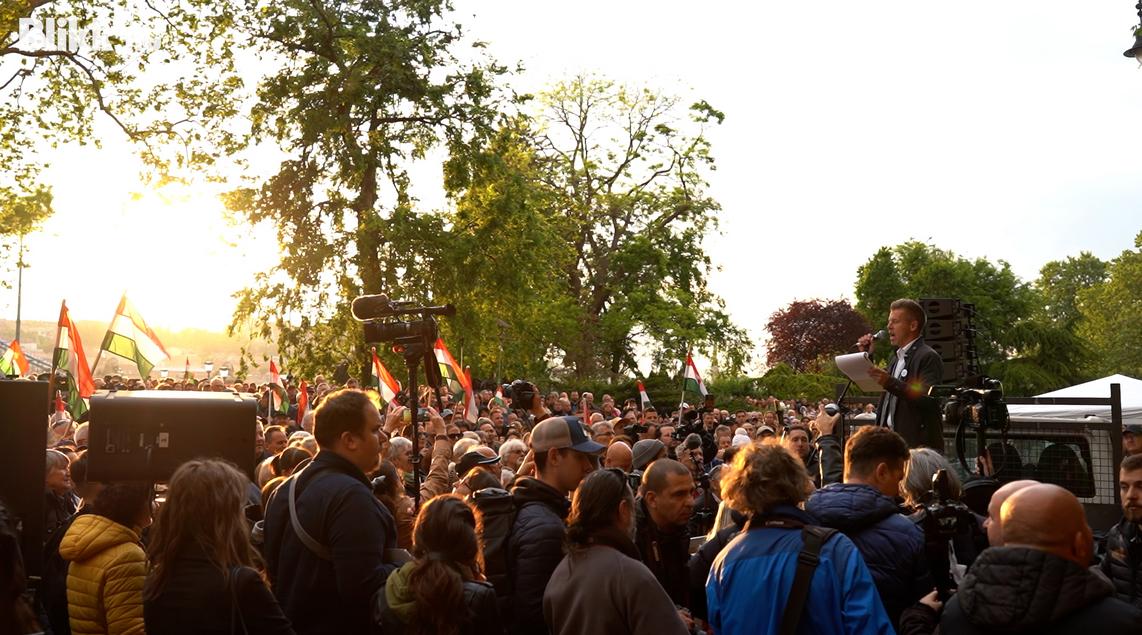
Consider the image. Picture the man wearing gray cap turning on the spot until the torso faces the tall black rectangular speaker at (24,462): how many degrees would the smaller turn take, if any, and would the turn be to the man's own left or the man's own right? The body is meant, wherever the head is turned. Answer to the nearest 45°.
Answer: approximately 180°

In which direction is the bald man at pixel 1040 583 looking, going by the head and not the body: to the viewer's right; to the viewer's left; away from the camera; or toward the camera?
away from the camera

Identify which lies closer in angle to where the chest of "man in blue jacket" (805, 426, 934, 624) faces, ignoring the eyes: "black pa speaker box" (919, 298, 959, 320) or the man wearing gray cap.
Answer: the black pa speaker box

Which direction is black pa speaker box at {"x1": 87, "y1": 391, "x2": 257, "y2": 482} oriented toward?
away from the camera

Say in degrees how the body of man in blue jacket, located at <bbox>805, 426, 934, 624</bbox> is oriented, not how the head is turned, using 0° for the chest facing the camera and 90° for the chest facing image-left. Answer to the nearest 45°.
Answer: approximately 225°

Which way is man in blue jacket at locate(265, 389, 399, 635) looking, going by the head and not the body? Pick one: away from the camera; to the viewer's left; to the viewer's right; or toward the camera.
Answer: to the viewer's right

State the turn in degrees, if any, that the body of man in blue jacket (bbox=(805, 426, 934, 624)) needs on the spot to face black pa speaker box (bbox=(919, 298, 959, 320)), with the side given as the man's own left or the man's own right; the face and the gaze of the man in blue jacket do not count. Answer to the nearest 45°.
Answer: approximately 45° to the man's own left

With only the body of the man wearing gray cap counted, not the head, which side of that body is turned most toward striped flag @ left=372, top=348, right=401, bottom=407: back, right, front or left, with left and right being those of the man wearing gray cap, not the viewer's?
left

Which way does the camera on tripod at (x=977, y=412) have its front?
to the viewer's left

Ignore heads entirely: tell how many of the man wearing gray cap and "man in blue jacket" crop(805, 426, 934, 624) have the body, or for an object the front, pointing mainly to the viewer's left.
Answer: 0

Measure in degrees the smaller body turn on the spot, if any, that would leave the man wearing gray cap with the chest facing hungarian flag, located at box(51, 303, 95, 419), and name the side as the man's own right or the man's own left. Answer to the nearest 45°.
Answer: approximately 135° to the man's own left

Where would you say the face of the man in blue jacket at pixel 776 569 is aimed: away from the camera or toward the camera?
away from the camera
